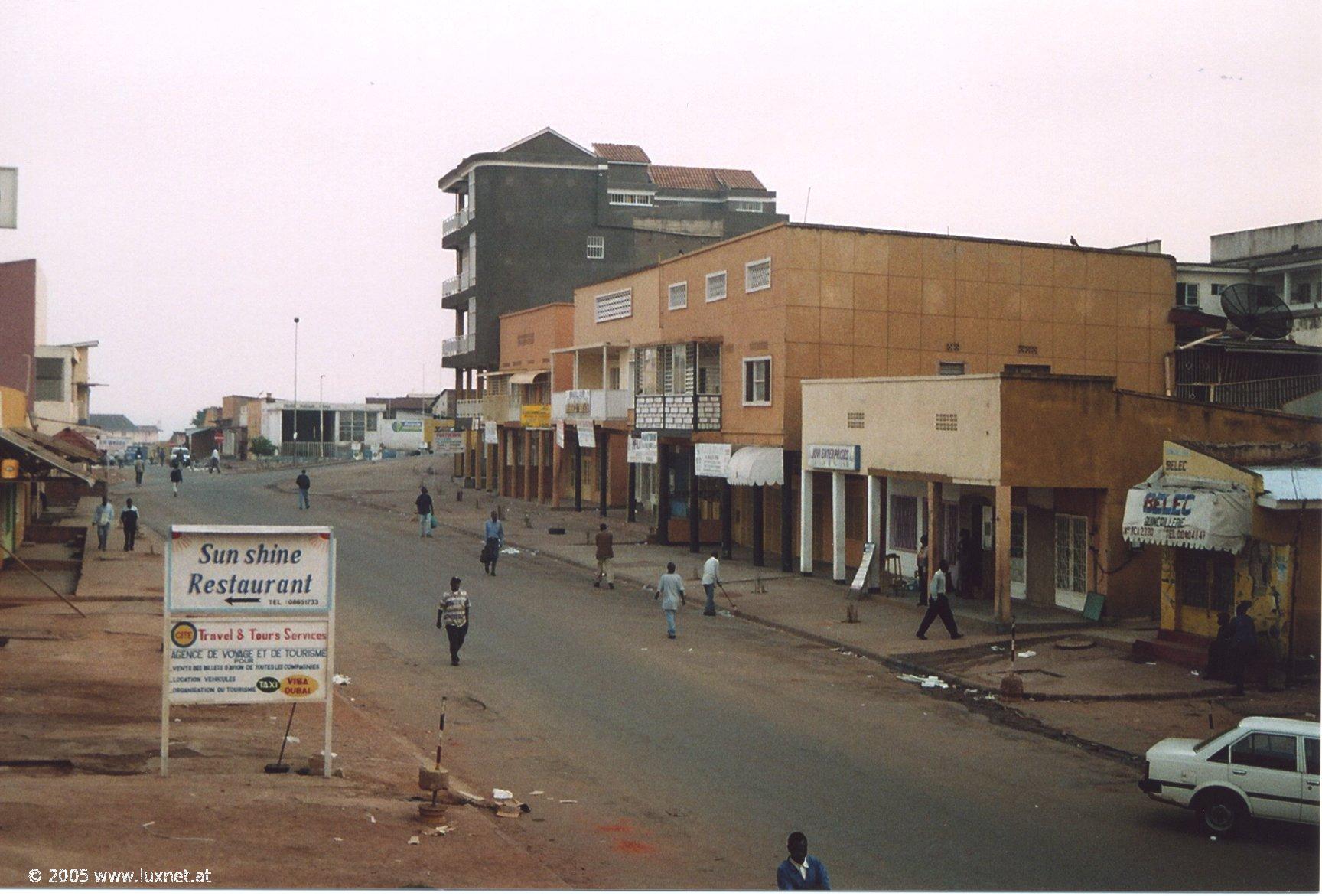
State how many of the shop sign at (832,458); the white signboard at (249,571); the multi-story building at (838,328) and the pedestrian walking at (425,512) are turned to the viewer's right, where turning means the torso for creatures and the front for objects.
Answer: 0

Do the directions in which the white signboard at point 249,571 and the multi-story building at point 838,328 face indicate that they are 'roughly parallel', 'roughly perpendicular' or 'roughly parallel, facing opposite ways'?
roughly perpendicular

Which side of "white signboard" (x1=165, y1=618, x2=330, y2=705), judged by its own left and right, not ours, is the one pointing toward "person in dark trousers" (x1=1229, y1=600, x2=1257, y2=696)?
left

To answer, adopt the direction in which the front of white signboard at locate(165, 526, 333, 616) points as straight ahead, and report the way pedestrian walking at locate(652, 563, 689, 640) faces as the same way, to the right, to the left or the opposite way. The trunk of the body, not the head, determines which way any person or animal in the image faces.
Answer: the opposite way

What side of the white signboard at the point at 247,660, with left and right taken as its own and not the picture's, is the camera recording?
front

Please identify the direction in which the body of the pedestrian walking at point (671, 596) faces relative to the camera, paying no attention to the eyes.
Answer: away from the camera

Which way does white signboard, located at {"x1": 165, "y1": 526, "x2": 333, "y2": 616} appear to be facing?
toward the camera

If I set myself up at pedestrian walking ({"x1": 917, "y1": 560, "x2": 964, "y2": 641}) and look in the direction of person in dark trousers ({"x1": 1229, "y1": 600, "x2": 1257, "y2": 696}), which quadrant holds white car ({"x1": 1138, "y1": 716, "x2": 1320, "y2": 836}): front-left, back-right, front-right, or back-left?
front-right

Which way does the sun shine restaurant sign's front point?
toward the camera

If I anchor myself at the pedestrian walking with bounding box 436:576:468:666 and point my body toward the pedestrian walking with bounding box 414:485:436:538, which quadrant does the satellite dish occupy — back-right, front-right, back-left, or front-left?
front-right
